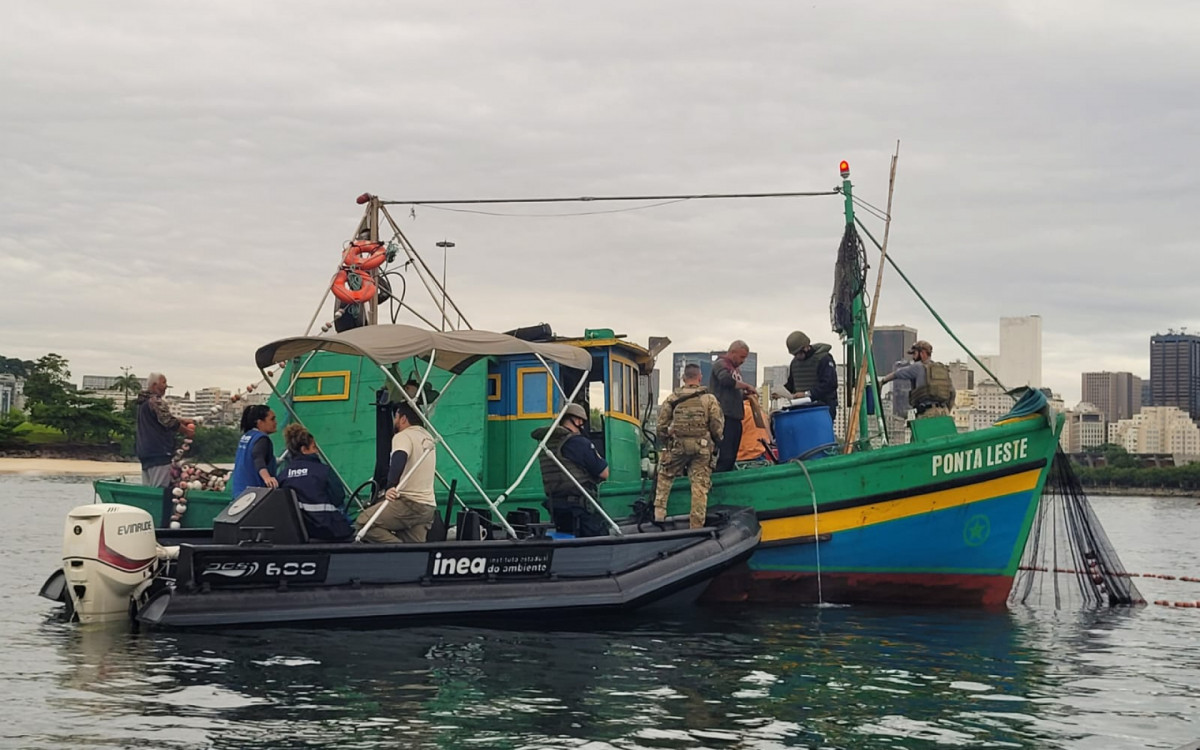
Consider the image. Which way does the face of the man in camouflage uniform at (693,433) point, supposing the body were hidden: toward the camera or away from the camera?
away from the camera

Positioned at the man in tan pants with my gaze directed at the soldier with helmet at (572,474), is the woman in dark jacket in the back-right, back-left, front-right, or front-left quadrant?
back-left

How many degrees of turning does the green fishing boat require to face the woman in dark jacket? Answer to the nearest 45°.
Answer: approximately 135° to its right

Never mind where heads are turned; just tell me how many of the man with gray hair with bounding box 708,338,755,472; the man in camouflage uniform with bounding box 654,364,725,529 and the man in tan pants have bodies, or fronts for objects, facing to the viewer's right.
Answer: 1

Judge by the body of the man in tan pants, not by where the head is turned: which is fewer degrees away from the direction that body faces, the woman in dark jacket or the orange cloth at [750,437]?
the woman in dark jacket

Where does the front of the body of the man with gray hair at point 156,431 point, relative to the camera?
to the viewer's right

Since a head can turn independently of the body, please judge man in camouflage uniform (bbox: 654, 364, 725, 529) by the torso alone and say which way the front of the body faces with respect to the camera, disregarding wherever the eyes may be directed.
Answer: away from the camera

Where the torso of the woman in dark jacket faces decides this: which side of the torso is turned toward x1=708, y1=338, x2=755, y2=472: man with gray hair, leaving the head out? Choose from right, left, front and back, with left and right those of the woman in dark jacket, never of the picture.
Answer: front

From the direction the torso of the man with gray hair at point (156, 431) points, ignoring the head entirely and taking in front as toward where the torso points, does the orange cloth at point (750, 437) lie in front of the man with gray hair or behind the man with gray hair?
in front

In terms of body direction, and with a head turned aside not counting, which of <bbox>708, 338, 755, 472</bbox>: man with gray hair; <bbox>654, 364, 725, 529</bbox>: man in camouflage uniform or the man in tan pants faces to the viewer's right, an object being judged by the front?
the man with gray hair

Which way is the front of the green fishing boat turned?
to the viewer's right

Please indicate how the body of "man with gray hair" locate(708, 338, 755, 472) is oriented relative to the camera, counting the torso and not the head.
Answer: to the viewer's right

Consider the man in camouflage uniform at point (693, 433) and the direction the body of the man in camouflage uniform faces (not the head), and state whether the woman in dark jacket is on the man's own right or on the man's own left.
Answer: on the man's own left

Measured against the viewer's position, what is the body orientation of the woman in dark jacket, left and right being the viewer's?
facing away from the viewer and to the right of the viewer
